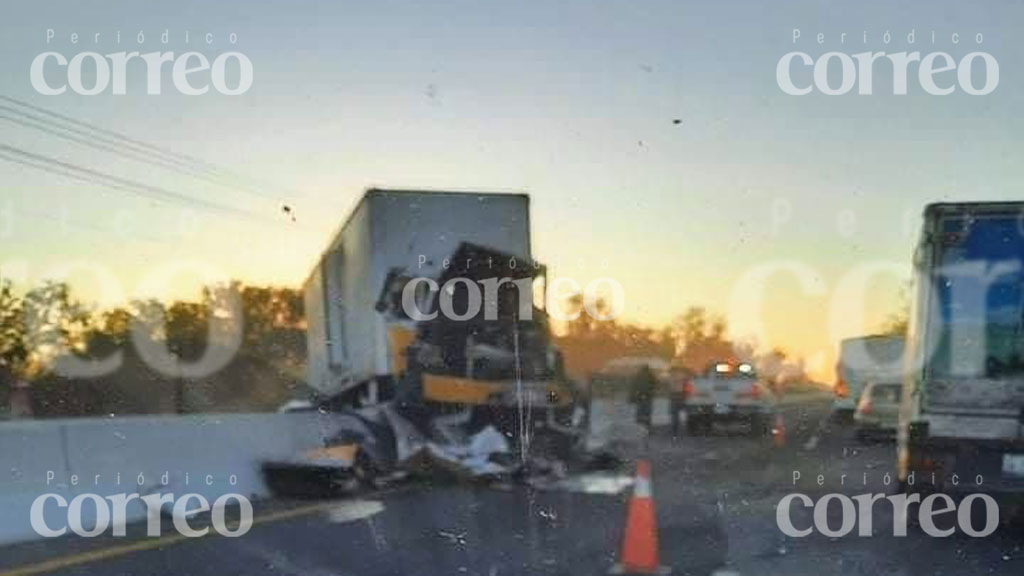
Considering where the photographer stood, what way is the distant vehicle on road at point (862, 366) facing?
facing away from the viewer

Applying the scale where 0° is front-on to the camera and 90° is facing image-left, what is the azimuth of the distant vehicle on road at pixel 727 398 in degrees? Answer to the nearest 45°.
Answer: approximately 180°

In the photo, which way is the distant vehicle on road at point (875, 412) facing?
away from the camera

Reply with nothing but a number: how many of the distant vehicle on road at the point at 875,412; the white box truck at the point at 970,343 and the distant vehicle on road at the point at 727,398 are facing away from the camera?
3

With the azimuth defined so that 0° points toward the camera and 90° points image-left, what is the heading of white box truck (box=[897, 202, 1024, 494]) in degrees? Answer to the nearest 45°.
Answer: approximately 180°
